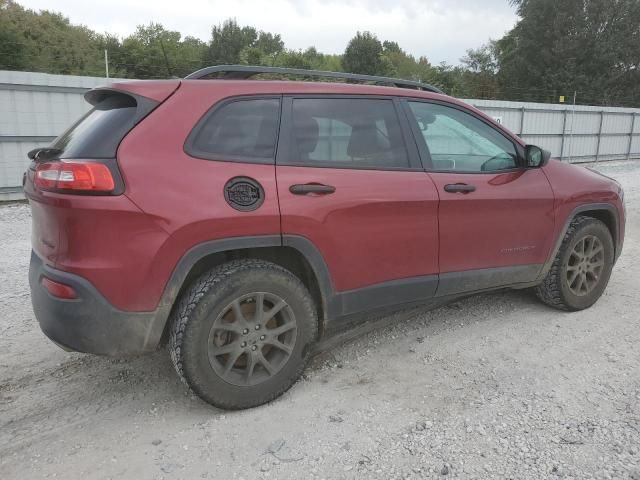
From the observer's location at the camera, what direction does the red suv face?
facing away from the viewer and to the right of the viewer

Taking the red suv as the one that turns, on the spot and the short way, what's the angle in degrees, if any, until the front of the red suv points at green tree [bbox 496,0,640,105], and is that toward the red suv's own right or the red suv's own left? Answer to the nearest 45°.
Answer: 0° — it already faces it
